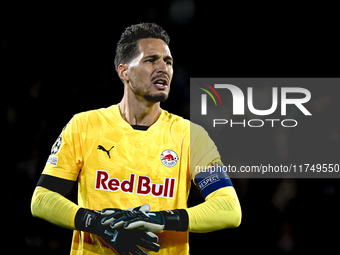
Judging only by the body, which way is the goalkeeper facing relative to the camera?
toward the camera
